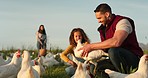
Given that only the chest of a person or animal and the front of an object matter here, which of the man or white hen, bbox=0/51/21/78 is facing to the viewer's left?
the man

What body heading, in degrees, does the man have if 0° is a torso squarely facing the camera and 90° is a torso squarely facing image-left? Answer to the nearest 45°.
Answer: approximately 90°

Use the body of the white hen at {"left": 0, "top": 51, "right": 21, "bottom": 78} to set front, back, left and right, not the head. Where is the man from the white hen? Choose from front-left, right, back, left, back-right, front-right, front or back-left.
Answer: front-right

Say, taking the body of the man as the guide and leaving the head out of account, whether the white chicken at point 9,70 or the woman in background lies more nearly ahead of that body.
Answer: the white chicken

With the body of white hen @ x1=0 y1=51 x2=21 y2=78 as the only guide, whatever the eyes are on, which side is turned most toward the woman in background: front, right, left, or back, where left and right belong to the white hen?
left

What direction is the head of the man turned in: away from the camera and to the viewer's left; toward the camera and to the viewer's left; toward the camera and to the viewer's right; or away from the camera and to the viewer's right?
toward the camera and to the viewer's left

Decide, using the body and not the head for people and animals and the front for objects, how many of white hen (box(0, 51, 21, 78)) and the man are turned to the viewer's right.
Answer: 1

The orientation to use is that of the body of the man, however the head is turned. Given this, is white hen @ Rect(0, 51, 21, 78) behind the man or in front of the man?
in front

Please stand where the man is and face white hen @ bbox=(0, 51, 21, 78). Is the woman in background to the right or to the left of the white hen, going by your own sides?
right
